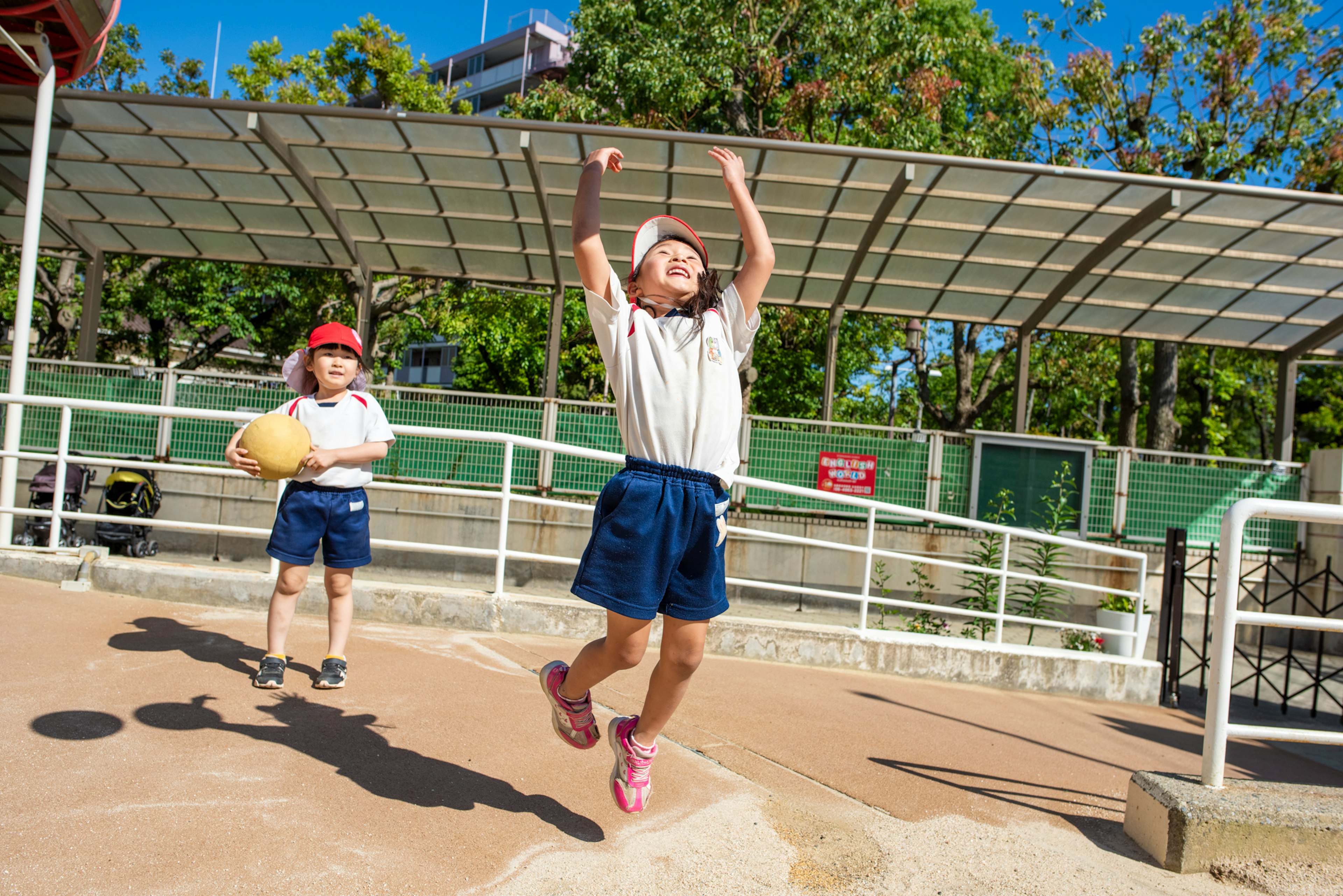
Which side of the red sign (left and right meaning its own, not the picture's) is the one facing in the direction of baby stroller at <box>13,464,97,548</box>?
right

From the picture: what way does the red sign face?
toward the camera

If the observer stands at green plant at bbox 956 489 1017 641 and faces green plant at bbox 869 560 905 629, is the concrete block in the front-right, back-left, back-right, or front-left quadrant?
back-left

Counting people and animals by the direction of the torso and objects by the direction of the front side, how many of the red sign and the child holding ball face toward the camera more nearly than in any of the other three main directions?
2

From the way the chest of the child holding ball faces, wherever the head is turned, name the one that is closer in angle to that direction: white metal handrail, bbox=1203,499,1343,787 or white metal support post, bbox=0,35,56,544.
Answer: the white metal handrail

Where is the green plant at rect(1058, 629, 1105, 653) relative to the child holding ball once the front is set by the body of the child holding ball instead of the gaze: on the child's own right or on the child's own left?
on the child's own left

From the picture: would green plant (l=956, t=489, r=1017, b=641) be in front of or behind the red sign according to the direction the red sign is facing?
in front

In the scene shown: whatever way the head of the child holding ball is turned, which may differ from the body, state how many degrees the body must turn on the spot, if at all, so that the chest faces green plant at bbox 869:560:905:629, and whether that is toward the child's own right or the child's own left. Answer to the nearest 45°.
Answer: approximately 135° to the child's own left

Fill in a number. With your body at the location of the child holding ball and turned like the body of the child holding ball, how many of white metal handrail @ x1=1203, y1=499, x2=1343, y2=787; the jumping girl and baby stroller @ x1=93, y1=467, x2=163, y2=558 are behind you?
1

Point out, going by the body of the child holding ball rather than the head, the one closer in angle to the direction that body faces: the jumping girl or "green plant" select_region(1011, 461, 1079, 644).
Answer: the jumping girl

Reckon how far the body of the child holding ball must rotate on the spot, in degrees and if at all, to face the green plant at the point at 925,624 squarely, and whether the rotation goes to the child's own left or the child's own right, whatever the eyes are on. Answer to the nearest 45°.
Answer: approximately 135° to the child's own left

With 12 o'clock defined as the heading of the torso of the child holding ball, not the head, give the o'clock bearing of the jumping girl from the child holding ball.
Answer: The jumping girl is roughly at 11 o'clock from the child holding ball.

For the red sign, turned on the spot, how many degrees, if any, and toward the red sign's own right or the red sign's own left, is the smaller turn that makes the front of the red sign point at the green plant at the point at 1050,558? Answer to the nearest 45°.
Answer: approximately 45° to the red sign's own left

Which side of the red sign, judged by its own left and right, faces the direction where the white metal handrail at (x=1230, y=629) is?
front

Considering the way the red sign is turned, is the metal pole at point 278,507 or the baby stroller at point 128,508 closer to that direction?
the metal pole

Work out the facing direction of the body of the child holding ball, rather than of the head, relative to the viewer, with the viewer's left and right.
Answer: facing the viewer

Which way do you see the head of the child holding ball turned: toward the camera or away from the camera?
toward the camera
